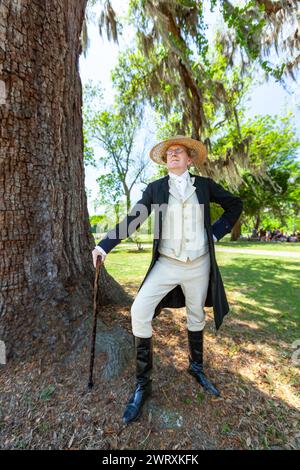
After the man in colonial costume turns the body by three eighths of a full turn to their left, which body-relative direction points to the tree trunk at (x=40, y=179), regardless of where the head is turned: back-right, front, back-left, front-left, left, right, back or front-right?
back-left

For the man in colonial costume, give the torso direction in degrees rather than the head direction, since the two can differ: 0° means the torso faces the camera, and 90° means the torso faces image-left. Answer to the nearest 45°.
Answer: approximately 0°
